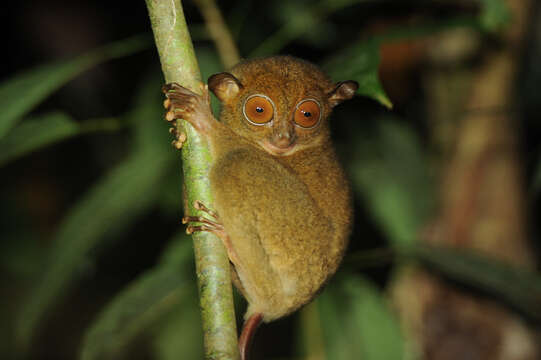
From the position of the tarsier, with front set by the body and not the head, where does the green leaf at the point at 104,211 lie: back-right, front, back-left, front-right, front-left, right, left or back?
front-right

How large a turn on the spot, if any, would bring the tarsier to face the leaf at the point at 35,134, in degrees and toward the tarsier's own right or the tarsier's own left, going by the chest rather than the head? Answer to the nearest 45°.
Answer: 0° — it already faces it

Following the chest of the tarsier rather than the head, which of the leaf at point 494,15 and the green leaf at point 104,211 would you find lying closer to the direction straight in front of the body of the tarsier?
the green leaf

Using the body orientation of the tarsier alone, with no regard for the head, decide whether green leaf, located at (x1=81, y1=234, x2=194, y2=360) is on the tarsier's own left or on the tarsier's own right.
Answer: on the tarsier's own right

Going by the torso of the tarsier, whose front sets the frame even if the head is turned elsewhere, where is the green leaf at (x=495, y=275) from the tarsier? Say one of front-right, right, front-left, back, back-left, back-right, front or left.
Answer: back-right

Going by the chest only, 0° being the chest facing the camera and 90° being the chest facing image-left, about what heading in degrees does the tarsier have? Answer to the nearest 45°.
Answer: approximately 90°

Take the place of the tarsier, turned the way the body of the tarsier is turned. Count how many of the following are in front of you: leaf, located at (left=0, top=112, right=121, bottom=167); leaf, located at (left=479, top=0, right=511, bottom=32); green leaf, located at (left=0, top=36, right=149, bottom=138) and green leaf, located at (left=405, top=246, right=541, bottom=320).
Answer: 2

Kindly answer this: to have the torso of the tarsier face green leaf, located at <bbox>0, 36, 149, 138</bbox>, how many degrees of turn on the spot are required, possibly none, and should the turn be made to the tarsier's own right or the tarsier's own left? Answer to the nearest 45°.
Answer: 0° — it already faces it
